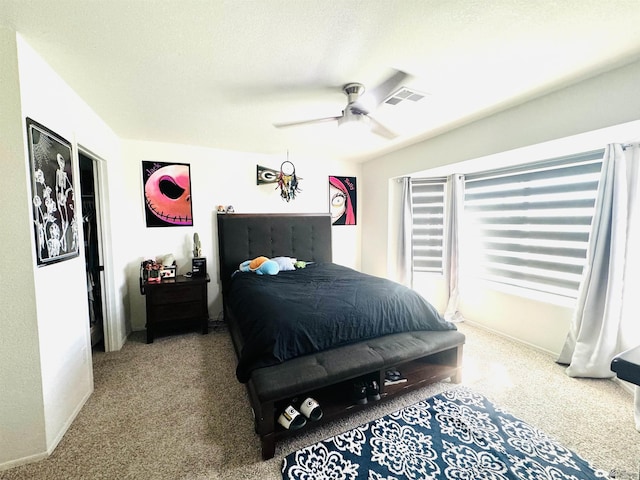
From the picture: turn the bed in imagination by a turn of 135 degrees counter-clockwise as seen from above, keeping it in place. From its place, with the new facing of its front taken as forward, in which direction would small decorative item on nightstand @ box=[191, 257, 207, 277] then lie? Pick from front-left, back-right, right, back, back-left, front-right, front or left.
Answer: front-left

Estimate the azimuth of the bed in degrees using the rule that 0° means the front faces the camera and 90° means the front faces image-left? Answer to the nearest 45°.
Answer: approximately 315°

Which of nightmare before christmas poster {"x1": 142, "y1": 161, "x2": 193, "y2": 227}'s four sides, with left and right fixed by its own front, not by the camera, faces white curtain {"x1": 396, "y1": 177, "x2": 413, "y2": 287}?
left

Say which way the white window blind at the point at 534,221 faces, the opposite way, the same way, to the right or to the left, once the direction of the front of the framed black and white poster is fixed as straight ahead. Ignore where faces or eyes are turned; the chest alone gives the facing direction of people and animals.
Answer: the opposite way

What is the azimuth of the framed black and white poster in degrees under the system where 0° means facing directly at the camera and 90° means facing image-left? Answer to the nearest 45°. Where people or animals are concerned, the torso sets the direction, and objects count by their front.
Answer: approximately 315°

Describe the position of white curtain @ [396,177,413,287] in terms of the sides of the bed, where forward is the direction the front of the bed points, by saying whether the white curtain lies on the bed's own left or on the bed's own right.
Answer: on the bed's own left

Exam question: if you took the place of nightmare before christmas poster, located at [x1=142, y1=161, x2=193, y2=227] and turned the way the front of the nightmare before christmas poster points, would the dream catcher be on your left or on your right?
on your left

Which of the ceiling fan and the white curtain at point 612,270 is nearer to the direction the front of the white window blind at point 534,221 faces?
the ceiling fan

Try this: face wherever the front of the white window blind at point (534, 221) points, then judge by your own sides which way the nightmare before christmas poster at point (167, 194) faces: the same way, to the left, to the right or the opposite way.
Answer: to the left

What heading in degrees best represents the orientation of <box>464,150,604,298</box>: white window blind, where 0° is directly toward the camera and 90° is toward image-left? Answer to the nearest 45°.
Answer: approximately 45°
